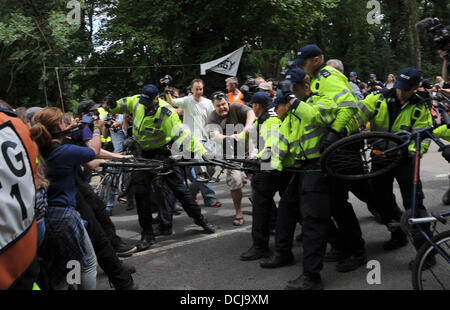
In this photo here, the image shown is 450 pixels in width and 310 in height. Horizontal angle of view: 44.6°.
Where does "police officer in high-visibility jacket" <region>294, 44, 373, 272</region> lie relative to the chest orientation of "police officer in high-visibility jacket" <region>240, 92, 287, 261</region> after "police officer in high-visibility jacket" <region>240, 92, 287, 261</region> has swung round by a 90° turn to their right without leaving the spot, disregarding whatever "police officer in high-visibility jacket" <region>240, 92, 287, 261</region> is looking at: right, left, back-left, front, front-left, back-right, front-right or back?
back-right

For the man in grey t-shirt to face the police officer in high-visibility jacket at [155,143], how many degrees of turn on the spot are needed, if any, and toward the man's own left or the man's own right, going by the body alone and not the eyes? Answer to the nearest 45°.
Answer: approximately 45° to the man's own right

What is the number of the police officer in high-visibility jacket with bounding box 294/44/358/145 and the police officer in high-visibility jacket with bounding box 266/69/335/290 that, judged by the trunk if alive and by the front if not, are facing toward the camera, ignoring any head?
0

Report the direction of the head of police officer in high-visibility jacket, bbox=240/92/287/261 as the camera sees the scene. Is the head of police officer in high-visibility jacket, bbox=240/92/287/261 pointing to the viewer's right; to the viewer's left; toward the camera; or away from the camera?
to the viewer's left

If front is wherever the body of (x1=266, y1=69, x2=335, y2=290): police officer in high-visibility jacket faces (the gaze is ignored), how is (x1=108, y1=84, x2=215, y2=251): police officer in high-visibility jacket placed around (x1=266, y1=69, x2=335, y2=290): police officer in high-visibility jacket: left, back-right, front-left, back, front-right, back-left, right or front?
front-right

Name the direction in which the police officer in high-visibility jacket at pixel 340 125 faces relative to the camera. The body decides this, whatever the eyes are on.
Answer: to the viewer's left

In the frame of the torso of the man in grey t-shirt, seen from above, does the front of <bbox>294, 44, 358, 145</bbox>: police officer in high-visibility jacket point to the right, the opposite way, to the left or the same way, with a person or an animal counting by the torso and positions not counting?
to the right

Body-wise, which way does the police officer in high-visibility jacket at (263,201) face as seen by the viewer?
to the viewer's left

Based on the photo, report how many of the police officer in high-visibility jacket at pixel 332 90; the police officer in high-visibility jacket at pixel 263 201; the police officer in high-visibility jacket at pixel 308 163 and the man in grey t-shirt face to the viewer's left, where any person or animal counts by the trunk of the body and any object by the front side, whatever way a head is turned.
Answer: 3

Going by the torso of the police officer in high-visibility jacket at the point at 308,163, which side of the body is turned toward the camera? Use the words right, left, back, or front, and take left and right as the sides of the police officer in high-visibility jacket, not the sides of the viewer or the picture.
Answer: left
